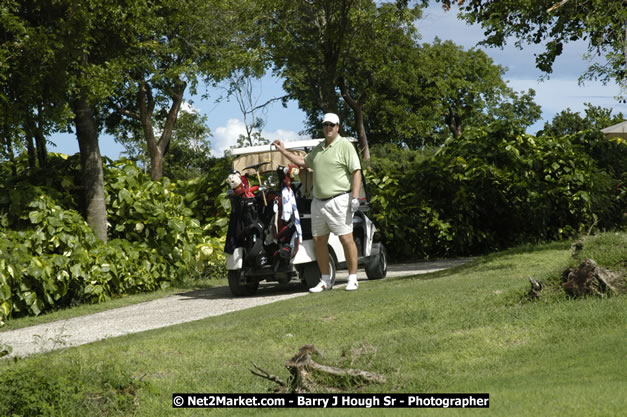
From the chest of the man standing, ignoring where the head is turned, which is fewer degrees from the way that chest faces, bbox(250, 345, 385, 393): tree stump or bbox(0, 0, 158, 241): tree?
the tree stump

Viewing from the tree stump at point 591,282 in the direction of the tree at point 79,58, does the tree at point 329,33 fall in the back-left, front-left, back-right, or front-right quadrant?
front-right

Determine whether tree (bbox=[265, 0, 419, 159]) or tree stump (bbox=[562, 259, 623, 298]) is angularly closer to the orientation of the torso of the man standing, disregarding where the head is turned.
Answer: the tree stump

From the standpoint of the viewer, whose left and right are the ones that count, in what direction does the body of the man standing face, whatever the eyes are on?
facing the viewer and to the left of the viewer

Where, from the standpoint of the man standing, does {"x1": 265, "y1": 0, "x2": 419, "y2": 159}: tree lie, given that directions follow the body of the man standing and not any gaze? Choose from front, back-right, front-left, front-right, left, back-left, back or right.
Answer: back-right

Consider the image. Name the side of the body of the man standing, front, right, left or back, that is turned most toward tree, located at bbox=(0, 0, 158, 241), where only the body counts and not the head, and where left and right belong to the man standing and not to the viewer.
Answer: right

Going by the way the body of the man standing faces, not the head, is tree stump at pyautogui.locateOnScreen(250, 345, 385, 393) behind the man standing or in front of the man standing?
in front

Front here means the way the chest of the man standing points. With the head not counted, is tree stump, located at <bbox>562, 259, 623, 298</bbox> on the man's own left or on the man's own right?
on the man's own left

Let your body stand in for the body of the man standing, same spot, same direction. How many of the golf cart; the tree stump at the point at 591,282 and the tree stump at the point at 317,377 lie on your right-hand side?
1

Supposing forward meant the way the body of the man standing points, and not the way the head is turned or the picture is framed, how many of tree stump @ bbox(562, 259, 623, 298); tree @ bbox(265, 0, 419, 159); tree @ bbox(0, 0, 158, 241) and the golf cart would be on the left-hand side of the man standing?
1
